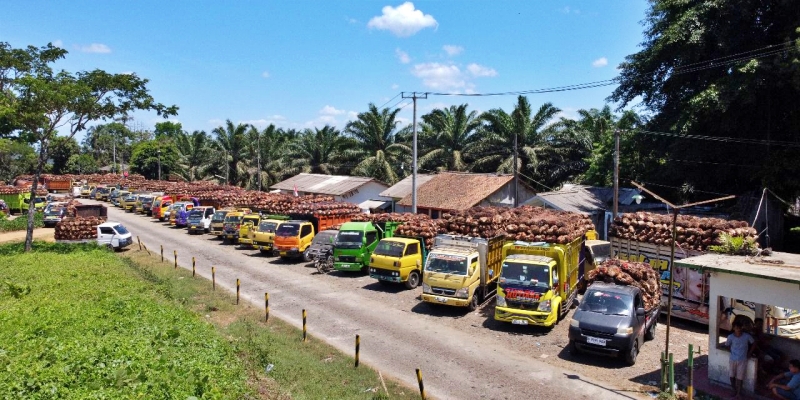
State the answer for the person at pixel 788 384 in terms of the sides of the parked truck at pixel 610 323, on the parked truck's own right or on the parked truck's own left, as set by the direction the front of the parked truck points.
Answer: on the parked truck's own left

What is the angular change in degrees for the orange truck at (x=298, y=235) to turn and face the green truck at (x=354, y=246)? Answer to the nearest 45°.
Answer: approximately 90° to its left

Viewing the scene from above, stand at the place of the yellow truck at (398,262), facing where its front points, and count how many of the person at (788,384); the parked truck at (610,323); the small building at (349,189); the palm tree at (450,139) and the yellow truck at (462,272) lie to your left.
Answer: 3

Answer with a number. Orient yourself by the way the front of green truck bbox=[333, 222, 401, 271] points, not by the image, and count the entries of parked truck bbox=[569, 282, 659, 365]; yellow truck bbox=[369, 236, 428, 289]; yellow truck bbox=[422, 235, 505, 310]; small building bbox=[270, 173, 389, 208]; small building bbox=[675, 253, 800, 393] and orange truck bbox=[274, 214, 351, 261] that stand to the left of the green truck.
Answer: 4

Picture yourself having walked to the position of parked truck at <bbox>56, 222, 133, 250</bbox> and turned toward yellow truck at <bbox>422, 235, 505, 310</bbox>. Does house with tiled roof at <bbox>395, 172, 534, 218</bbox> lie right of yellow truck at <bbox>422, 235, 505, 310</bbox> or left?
left

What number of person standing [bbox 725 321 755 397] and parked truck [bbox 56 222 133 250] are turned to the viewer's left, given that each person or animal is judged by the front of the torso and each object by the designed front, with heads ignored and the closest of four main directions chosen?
0

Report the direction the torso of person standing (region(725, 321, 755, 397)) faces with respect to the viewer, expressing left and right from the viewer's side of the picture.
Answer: facing the viewer

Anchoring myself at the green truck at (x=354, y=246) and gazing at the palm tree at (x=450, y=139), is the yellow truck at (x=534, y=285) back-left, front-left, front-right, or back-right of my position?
back-right

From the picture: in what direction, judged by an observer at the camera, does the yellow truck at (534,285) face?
facing the viewer and to the left of the viewer

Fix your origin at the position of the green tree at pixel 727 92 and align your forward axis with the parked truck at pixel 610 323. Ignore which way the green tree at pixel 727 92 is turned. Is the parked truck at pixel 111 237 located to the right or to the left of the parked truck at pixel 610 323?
right

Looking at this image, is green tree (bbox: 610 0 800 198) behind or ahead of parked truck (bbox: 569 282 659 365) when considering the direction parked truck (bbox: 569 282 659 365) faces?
behind

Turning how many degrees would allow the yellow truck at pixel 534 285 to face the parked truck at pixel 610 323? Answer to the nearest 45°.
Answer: approximately 90° to its left

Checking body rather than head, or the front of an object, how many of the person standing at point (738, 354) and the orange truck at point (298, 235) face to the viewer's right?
0
